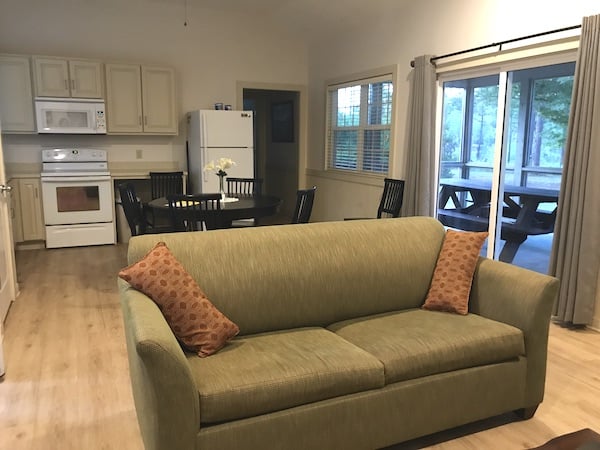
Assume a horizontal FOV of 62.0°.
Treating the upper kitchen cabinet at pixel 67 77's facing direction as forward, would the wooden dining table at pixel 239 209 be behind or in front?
in front

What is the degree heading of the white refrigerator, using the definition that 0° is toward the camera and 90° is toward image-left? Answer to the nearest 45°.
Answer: approximately 0°

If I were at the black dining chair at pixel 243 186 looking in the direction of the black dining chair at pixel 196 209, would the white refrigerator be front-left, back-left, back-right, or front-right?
back-right

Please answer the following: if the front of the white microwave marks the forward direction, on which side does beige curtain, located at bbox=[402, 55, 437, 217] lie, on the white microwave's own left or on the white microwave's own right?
on the white microwave's own left

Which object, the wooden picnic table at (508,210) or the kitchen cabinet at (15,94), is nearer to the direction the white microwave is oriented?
the wooden picnic table

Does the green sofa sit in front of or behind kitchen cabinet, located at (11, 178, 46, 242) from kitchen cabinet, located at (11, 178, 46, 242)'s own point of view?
in front

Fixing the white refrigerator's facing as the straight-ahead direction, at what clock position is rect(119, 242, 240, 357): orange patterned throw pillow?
The orange patterned throw pillow is roughly at 12 o'clock from the white refrigerator.

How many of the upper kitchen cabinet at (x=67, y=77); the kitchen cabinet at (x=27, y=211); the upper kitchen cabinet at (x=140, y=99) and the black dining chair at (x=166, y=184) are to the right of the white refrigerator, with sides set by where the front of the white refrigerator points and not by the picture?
4

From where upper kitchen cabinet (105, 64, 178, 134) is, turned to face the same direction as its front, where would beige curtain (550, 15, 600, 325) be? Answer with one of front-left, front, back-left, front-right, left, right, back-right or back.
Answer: front-left

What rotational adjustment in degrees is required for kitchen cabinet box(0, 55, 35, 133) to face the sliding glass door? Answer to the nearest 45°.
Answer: approximately 45° to its left
